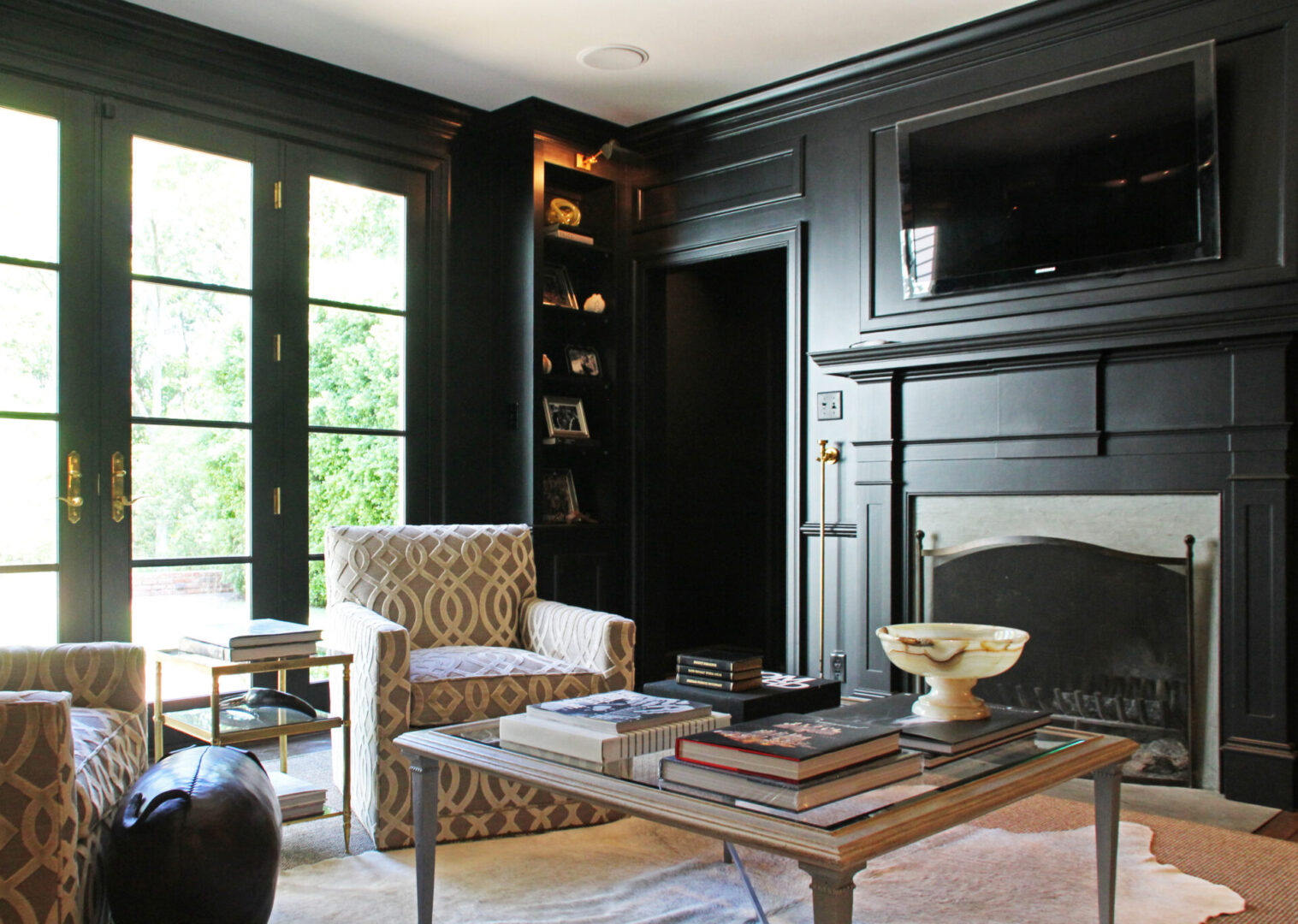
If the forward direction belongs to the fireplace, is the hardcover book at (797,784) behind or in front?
in front

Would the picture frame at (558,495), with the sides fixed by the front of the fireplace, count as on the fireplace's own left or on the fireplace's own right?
on the fireplace's own right

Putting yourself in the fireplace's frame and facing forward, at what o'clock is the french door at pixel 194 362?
The french door is roughly at 1 o'clock from the fireplace.

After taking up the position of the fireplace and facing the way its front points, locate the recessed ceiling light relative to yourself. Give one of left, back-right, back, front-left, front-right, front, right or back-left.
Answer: front-right

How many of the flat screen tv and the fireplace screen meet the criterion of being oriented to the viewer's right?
0

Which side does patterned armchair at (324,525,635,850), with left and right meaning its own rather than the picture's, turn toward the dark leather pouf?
right

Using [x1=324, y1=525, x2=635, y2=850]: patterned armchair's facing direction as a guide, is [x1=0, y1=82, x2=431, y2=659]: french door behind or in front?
behind

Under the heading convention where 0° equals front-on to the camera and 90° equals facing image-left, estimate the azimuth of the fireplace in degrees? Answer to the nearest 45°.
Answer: approximately 45°

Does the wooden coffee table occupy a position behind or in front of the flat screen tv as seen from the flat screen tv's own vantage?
in front

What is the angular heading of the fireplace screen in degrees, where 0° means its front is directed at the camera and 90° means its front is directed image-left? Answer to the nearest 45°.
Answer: approximately 45°

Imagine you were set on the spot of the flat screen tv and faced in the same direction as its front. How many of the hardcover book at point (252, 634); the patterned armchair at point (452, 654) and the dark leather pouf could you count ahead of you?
3

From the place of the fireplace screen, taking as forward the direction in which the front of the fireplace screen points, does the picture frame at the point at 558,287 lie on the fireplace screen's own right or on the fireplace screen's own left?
on the fireplace screen's own right

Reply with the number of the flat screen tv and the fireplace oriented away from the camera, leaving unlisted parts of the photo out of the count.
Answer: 0

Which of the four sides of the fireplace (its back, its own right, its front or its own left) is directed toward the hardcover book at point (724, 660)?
front

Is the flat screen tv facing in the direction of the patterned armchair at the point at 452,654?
yes

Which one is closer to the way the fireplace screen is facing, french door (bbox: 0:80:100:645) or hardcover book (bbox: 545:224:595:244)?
the french door

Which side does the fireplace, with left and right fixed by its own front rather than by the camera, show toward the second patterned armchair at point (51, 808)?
front

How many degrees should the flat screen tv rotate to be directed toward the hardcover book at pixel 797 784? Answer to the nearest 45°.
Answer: approximately 45° to its left
